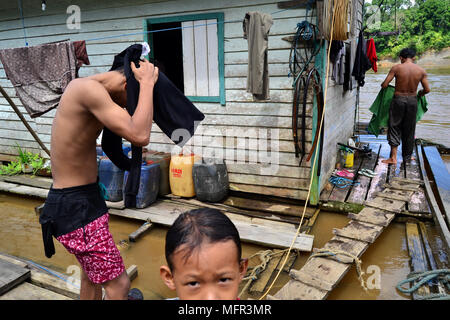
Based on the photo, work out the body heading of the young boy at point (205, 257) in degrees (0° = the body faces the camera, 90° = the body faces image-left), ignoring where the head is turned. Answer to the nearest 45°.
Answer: approximately 0°

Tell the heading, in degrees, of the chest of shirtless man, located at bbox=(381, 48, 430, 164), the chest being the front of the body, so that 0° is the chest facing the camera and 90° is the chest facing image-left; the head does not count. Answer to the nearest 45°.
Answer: approximately 180°

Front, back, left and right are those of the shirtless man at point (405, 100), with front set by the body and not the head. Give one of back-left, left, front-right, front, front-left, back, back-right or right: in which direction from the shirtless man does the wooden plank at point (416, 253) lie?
back

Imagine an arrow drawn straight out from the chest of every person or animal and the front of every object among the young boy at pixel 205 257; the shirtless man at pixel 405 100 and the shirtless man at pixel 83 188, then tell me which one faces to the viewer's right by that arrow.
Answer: the shirtless man at pixel 83 188

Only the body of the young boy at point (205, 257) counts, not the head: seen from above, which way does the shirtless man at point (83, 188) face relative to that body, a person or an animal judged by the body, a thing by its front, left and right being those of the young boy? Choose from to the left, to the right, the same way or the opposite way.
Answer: to the left

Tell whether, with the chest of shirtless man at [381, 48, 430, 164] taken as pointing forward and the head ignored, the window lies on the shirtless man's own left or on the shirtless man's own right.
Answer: on the shirtless man's own left

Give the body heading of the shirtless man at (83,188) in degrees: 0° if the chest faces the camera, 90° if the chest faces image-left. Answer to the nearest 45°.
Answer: approximately 270°

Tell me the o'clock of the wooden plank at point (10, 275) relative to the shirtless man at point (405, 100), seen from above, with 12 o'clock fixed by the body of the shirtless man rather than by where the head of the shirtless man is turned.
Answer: The wooden plank is roughly at 7 o'clock from the shirtless man.

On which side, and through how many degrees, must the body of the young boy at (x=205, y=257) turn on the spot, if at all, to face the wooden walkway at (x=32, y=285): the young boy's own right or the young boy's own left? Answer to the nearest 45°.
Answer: approximately 135° to the young boy's own right
